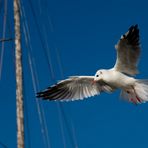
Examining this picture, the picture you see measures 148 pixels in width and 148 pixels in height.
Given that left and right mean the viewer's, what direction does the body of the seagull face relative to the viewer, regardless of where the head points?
facing the viewer and to the left of the viewer

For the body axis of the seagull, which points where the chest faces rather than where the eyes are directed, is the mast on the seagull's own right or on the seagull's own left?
on the seagull's own right
